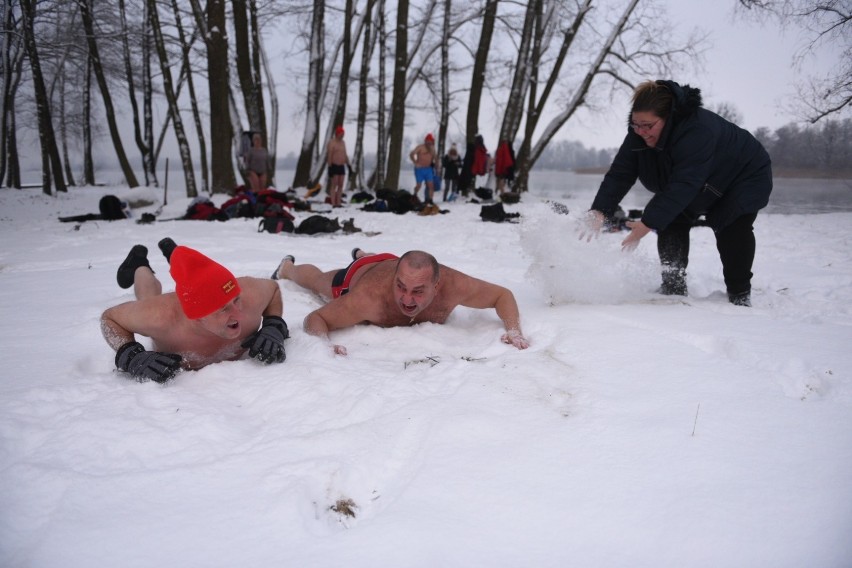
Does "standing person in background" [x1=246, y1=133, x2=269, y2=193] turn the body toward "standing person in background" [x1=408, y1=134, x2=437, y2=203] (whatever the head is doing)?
no

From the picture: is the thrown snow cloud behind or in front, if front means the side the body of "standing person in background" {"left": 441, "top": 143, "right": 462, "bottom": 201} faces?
in front

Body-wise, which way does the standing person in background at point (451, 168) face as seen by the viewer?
toward the camera

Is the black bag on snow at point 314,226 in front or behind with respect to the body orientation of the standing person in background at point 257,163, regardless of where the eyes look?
in front

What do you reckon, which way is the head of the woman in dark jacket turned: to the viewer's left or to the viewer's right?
to the viewer's left

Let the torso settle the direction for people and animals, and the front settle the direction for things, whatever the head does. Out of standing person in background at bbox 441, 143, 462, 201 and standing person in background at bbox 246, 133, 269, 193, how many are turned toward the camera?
2

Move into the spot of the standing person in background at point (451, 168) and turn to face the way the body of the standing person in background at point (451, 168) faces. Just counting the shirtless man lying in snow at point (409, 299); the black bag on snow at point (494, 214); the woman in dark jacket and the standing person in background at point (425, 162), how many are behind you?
0

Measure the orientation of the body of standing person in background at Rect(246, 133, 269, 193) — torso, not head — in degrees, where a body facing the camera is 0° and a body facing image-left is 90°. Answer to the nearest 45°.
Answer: approximately 0°

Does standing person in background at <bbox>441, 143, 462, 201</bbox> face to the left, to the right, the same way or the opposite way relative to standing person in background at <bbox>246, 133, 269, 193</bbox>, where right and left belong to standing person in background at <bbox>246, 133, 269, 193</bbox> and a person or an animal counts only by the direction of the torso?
the same way

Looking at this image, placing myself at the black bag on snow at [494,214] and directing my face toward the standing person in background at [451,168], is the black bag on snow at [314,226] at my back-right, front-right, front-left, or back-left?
back-left

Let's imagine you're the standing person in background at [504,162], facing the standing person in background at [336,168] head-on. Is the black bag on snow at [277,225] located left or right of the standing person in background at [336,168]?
left

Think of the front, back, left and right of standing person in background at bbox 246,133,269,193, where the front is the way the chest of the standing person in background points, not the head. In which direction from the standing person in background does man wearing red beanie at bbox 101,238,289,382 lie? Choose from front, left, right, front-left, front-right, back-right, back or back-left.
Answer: front

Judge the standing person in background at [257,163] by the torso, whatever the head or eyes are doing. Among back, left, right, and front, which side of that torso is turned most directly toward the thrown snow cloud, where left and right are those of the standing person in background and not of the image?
front

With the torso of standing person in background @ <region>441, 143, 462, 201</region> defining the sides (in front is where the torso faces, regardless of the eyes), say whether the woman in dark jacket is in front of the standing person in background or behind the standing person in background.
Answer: in front

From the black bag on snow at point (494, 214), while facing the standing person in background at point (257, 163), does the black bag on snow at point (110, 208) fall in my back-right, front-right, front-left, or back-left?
front-left
